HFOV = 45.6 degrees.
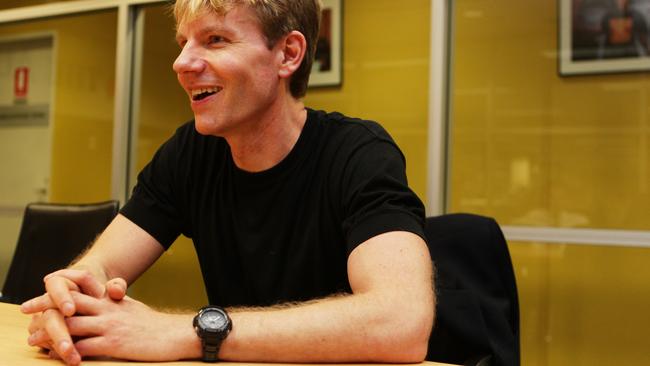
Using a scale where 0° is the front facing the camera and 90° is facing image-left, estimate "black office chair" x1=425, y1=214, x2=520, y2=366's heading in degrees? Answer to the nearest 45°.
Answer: approximately 45°

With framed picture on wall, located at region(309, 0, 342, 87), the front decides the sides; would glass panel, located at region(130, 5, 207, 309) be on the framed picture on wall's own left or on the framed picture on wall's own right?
on the framed picture on wall's own right

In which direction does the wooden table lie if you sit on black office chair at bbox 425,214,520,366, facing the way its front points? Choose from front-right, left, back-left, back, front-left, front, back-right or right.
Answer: front

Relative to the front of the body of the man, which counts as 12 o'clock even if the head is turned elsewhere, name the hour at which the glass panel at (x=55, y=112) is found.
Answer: The glass panel is roughly at 4 o'clock from the man.

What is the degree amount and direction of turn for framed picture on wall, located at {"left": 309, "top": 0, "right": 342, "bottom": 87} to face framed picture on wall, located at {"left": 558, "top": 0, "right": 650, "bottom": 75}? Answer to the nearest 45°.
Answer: approximately 45° to its left

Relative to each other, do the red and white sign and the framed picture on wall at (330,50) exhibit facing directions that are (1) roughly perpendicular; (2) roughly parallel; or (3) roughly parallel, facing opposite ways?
roughly parallel

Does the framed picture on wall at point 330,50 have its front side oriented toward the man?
yes

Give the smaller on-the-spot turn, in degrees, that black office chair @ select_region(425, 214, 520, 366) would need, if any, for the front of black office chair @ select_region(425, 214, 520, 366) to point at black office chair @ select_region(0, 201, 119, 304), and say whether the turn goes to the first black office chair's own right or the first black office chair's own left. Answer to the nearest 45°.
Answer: approximately 90° to the first black office chair's own right

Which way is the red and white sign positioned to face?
toward the camera

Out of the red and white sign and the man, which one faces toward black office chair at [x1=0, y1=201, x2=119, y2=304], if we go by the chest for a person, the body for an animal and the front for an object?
the red and white sign

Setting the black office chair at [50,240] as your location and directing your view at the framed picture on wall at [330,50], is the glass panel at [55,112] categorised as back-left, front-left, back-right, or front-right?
front-left

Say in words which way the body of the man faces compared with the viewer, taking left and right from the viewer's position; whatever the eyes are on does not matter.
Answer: facing the viewer and to the left of the viewer

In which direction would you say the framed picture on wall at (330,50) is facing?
toward the camera

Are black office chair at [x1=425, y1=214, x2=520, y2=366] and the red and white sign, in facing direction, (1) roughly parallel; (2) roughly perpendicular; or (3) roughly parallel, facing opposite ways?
roughly perpendicular

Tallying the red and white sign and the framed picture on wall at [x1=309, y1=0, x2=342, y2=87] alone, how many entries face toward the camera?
2

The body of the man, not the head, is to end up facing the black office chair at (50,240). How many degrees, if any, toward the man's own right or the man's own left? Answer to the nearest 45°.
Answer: approximately 90° to the man's own right

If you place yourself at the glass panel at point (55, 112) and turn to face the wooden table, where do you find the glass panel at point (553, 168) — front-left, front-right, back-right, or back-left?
front-left

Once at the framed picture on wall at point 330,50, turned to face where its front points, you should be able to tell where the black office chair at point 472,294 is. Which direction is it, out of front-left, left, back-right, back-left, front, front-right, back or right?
front

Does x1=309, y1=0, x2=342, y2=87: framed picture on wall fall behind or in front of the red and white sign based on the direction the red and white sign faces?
in front
